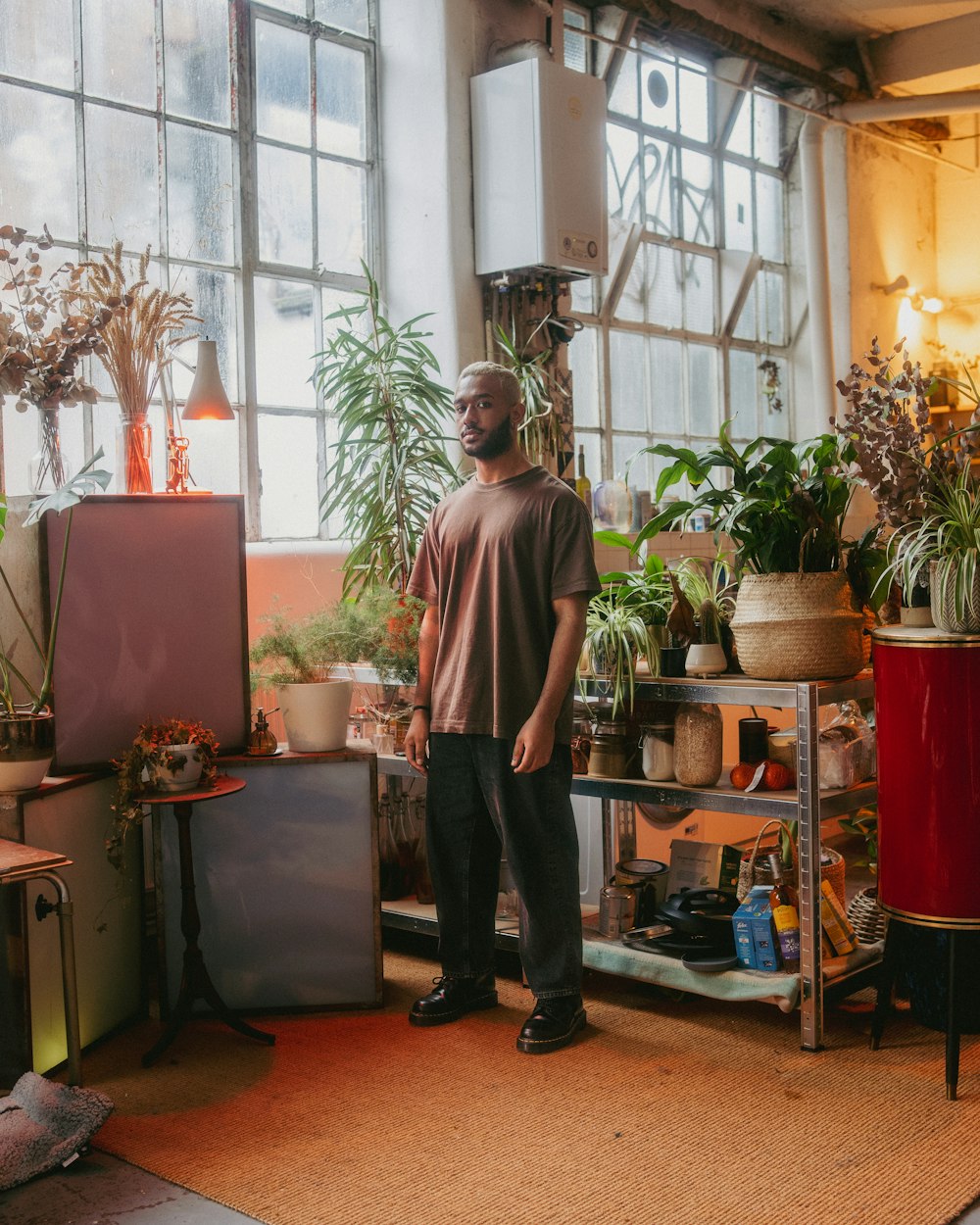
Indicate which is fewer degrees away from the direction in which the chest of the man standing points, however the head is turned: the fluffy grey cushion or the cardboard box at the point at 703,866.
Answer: the fluffy grey cushion

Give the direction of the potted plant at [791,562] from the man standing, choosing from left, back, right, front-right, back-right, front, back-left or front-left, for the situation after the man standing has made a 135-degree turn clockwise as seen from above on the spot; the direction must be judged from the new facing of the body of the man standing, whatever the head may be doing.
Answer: right

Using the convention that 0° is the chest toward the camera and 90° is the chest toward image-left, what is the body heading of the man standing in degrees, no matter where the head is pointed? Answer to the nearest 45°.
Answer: approximately 45°

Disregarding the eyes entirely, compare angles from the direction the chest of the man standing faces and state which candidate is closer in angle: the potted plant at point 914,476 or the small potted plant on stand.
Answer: the small potted plant on stand

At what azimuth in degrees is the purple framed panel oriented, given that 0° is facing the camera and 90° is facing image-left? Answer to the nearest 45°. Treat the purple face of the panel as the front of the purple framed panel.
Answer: approximately 0°

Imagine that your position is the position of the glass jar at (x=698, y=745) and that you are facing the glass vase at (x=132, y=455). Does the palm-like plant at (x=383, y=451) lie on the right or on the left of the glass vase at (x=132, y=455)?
right
